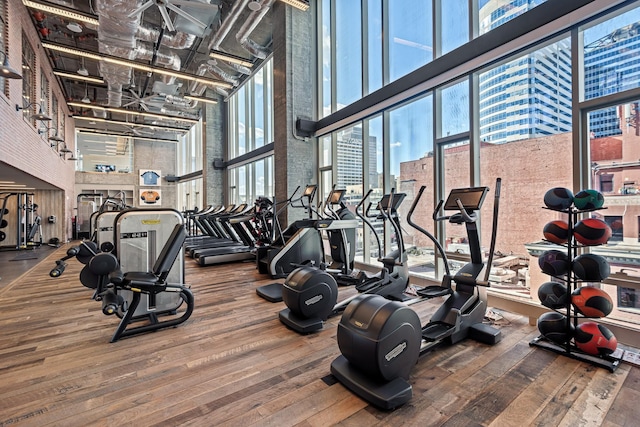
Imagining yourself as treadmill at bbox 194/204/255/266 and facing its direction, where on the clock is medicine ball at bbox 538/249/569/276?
The medicine ball is roughly at 2 o'clock from the treadmill.

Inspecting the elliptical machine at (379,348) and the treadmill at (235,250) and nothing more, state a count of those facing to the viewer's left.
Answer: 0

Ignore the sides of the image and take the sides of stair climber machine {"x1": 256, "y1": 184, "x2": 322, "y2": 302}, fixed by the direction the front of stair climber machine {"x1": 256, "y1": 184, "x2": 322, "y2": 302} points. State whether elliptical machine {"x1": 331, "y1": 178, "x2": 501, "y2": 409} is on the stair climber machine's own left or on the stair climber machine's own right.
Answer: on the stair climber machine's own right

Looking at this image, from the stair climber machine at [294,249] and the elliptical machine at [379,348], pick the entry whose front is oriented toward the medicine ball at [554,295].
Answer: the elliptical machine at [379,348]

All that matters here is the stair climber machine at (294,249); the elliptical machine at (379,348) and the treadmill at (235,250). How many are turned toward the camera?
0

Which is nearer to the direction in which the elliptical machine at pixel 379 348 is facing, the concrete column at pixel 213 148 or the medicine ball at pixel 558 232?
the medicine ball

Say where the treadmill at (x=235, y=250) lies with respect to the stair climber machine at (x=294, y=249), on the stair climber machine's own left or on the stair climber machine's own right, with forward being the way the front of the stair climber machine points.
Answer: on the stair climber machine's own left

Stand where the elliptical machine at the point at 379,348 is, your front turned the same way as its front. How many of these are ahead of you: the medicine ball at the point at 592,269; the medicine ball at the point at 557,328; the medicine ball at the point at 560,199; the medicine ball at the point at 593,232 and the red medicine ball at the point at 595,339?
5

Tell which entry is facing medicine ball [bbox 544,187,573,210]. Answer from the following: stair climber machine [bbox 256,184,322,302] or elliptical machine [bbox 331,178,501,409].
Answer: elliptical machine [bbox 331,178,501,409]

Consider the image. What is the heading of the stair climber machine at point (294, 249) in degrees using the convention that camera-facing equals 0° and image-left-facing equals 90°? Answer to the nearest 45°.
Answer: approximately 225°

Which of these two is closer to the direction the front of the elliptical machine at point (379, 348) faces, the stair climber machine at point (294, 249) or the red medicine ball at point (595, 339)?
the red medicine ball

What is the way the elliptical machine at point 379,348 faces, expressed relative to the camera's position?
facing away from the viewer and to the right of the viewer

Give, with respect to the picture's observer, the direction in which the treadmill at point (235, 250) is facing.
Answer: facing to the right of the viewer

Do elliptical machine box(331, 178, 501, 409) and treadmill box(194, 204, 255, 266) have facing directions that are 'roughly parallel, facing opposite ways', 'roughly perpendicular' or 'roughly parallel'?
roughly parallel

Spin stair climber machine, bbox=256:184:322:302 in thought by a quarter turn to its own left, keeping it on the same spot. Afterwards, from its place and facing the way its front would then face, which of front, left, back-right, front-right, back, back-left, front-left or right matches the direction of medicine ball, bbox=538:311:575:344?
back

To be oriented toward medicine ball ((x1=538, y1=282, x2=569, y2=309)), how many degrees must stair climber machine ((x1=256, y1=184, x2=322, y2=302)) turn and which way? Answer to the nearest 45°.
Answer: approximately 90° to its right

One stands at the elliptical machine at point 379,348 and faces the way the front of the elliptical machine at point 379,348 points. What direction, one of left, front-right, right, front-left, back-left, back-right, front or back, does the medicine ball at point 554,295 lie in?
front

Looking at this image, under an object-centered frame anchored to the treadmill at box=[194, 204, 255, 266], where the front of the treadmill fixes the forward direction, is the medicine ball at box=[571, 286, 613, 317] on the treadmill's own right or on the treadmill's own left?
on the treadmill's own right

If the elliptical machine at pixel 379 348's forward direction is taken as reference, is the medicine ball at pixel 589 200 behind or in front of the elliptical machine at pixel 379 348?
in front

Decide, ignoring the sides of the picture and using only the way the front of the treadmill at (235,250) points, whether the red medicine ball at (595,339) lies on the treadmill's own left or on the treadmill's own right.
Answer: on the treadmill's own right

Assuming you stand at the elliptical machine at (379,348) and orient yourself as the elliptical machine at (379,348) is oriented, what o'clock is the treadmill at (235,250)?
The treadmill is roughly at 9 o'clock from the elliptical machine.

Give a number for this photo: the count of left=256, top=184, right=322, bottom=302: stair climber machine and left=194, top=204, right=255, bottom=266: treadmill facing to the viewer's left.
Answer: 0
